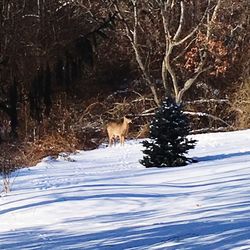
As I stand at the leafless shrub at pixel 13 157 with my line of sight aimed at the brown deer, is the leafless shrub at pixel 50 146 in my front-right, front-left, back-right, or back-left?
front-left

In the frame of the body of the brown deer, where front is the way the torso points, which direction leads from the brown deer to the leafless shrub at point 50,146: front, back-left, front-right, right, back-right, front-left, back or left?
back

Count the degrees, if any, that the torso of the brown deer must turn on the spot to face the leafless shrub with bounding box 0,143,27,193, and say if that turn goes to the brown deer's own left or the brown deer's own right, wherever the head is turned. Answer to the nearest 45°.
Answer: approximately 135° to the brown deer's own right

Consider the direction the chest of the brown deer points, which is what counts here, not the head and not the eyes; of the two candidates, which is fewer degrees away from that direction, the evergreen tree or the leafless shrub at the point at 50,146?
the evergreen tree

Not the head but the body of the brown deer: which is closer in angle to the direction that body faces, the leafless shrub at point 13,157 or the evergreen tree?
the evergreen tree

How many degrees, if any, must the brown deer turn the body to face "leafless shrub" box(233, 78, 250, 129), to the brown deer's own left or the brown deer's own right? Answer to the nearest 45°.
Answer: approximately 45° to the brown deer's own left

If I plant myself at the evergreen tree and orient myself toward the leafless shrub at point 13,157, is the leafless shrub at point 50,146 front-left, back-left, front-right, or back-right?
front-right

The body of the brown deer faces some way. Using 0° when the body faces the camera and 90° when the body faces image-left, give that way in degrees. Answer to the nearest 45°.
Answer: approximately 270°

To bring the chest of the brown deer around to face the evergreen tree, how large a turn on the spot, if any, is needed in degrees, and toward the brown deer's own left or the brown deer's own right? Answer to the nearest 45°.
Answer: approximately 90° to the brown deer's own right
